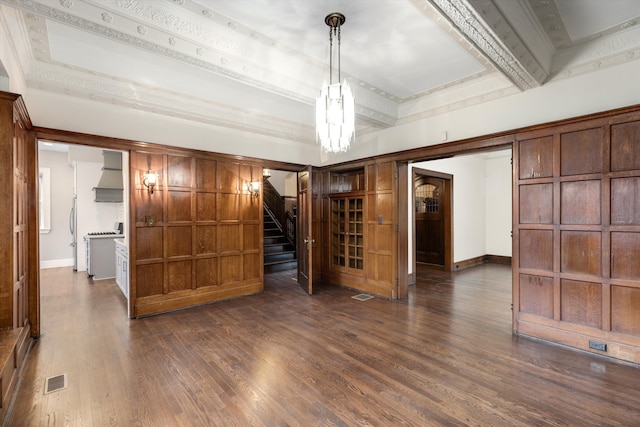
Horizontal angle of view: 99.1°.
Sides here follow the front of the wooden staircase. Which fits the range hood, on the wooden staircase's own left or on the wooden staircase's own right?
on the wooden staircase's own right

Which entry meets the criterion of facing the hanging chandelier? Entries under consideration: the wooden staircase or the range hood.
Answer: the wooden staircase

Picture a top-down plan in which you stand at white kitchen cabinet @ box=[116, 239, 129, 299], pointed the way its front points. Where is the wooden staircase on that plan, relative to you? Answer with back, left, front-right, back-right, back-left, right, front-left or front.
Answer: back

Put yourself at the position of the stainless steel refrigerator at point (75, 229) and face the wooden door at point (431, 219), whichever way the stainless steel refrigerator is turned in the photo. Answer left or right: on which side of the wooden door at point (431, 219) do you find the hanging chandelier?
right

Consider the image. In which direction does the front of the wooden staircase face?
toward the camera

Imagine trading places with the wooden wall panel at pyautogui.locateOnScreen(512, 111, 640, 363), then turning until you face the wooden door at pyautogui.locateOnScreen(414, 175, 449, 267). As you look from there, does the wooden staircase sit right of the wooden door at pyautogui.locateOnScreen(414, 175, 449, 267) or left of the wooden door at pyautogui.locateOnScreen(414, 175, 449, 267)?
left

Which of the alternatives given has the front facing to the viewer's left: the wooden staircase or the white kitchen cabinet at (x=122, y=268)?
the white kitchen cabinet

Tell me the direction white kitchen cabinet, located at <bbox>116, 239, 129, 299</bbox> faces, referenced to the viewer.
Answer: facing to the left of the viewer
